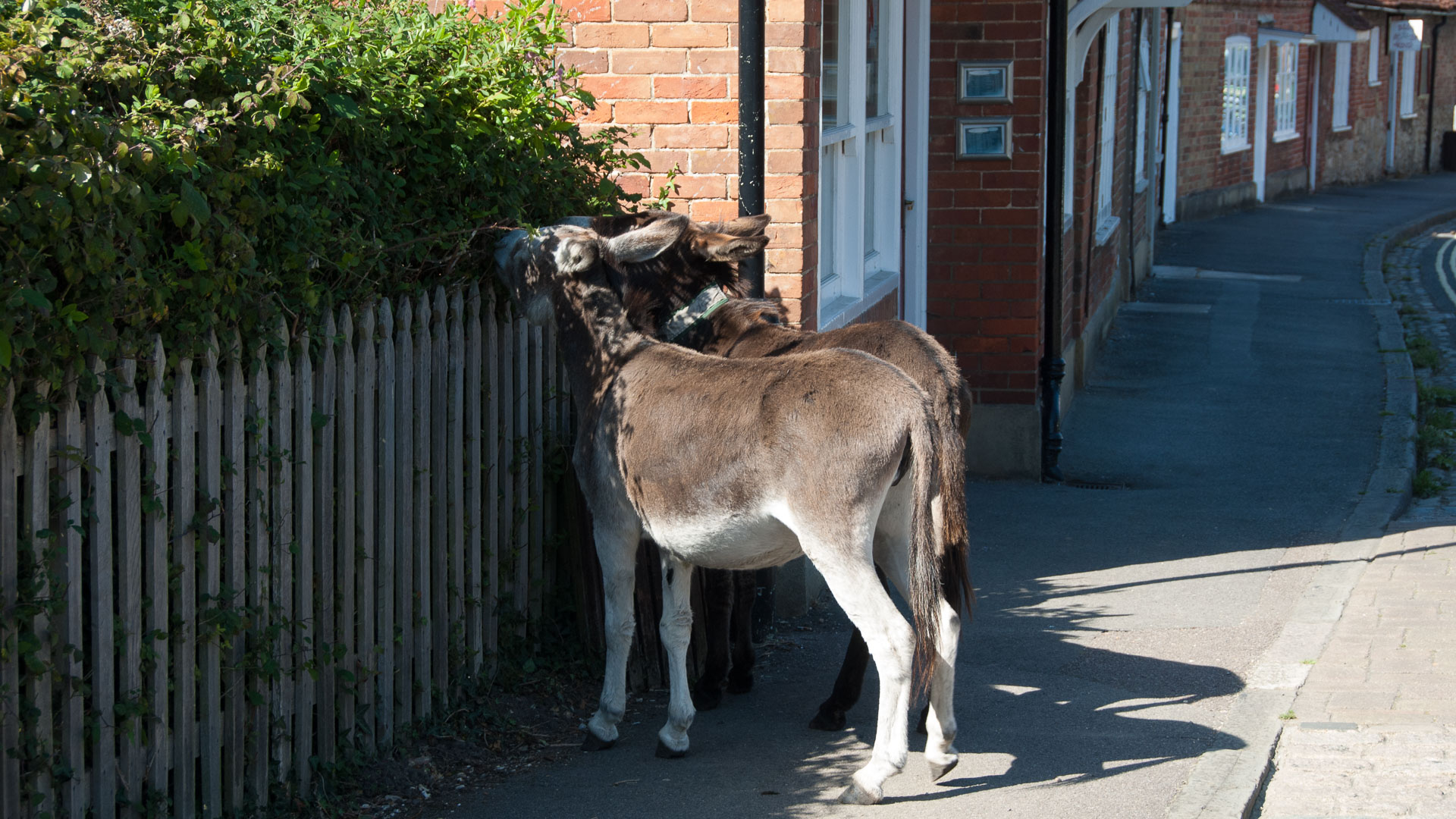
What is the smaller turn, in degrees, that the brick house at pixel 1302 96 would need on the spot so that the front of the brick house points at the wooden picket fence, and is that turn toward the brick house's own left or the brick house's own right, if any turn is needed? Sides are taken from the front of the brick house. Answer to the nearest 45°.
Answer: approximately 45° to the brick house's own right

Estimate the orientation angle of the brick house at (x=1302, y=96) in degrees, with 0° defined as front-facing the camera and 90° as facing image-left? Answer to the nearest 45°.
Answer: approximately 315°
